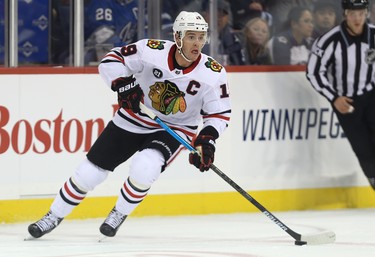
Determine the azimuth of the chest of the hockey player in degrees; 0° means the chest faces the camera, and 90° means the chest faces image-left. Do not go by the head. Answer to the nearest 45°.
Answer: approximately 0°
